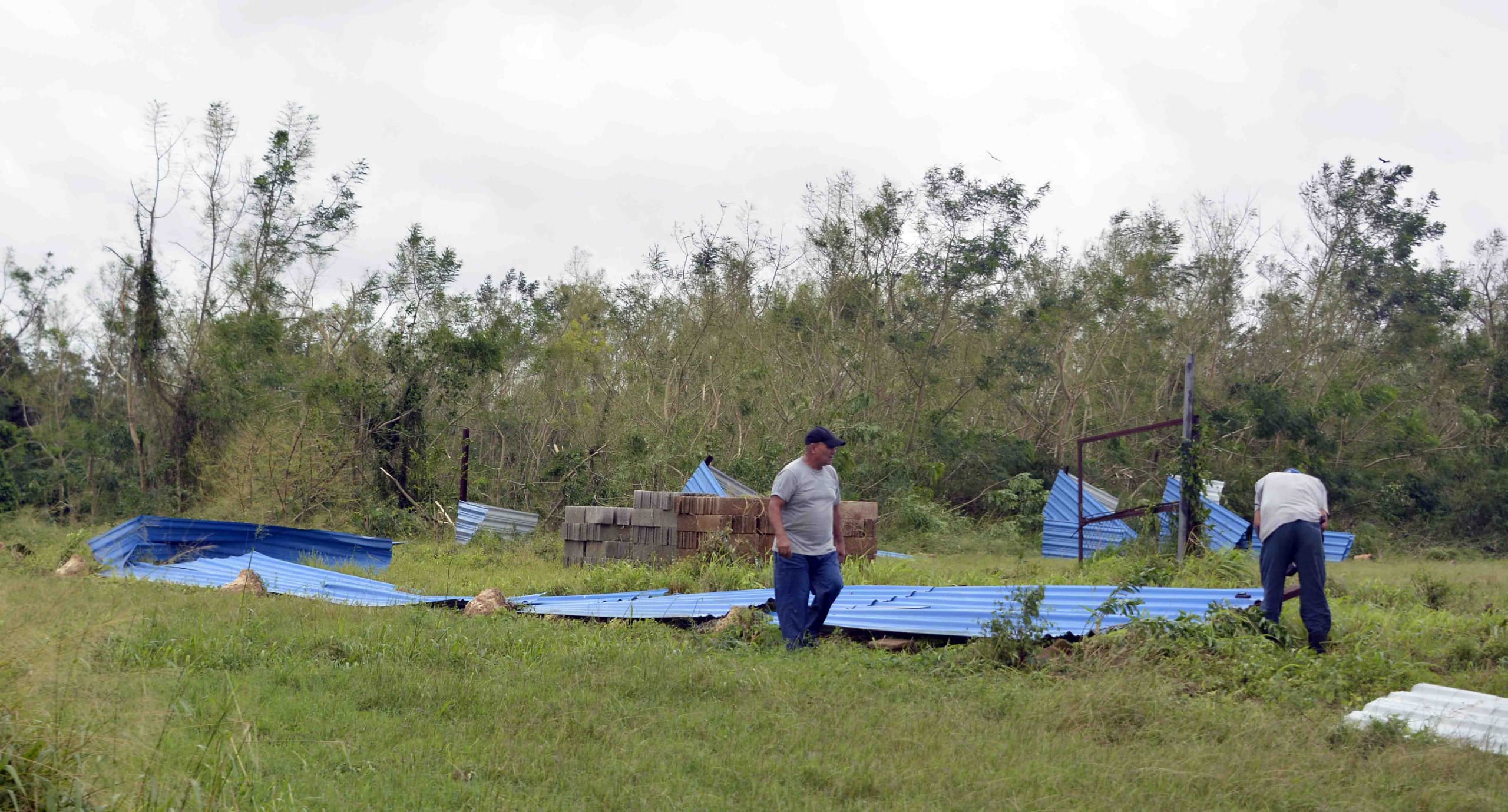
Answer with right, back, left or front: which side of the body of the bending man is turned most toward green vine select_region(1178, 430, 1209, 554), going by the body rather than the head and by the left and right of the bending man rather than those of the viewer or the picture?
front

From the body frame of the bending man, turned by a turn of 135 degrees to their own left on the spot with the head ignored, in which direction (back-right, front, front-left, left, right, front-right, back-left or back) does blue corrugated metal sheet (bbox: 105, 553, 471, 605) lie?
front-right

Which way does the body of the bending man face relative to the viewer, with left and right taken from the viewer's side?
facing away from the viewer

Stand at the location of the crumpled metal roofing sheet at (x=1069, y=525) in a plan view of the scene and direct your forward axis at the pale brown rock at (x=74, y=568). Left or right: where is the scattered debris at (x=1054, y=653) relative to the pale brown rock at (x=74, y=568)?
left

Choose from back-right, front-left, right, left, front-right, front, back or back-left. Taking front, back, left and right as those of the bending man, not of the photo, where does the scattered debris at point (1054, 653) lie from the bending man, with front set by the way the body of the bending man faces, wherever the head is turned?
back-left

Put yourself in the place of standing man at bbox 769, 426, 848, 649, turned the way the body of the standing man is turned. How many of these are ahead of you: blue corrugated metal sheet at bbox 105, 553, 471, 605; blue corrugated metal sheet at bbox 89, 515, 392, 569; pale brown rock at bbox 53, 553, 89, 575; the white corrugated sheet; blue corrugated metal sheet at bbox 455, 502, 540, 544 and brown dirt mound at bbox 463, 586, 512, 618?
1

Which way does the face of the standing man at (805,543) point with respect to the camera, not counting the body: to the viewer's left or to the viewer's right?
to the viewer's right

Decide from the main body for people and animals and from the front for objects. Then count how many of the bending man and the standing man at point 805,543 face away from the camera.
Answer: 1

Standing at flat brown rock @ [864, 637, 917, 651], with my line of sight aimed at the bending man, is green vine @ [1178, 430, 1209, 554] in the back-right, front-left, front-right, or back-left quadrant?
front-left

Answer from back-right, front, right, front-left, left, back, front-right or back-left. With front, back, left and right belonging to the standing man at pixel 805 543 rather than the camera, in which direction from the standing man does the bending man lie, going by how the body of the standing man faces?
front-left

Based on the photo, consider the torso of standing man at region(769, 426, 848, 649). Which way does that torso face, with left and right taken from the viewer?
facing the viewer and to the right of the viewer

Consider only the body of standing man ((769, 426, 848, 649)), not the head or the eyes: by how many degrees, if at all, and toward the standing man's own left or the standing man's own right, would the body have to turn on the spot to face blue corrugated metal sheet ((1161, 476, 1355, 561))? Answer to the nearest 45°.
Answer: approximately 90° to the standing man's own left

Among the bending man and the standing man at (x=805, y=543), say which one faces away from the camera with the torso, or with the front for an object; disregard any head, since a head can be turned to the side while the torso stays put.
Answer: the bending man

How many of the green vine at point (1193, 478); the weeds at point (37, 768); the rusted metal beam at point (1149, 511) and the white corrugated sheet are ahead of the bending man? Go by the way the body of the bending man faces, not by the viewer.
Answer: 2

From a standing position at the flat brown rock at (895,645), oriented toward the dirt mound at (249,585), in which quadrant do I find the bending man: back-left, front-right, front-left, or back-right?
back-right

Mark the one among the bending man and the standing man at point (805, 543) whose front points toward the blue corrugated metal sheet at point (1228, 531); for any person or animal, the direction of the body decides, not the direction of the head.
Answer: the bending man

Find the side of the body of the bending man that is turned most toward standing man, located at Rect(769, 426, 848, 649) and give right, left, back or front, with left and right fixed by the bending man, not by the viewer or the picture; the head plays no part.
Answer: left
